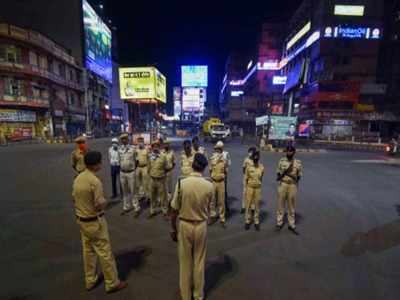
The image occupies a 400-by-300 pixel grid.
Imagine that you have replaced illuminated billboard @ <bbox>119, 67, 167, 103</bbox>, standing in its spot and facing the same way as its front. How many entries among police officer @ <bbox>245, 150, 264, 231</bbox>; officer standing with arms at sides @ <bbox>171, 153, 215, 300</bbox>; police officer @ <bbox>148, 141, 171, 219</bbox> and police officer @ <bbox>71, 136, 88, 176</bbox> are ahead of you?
4

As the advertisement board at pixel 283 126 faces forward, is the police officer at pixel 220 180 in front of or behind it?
in front

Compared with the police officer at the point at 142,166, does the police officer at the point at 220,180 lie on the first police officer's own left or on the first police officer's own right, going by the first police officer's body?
on the first police officer's own left

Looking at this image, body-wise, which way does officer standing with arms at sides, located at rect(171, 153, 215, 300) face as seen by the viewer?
away from the camera

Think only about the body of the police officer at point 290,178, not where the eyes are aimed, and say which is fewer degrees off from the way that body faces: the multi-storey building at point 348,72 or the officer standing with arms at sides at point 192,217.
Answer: the officer standing with arms at sides

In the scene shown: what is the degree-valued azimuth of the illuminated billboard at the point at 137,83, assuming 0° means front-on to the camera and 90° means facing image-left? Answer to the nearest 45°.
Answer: approximately 0°

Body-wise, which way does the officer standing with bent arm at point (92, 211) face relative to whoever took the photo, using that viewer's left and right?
facing away from the viewer and to the right of the viewer

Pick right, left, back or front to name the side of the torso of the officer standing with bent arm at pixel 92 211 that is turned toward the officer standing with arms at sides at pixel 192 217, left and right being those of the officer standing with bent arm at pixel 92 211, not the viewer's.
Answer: right

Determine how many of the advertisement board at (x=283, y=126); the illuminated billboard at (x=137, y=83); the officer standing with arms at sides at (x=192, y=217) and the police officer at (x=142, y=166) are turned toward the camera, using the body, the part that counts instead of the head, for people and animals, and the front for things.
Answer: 3

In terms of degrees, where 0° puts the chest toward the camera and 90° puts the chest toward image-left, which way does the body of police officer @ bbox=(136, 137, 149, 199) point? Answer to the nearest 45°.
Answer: approximately 0°

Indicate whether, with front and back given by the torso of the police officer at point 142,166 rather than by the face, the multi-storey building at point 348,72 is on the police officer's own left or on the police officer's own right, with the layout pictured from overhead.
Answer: on the police officer's own left

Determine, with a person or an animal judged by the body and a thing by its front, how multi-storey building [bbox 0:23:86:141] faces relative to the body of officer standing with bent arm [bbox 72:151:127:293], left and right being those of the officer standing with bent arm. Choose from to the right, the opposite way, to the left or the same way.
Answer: to the right

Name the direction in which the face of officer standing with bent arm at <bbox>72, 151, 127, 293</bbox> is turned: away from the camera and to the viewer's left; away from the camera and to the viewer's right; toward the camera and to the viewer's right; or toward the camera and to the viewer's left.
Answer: away from the camera and to the viewer's right
